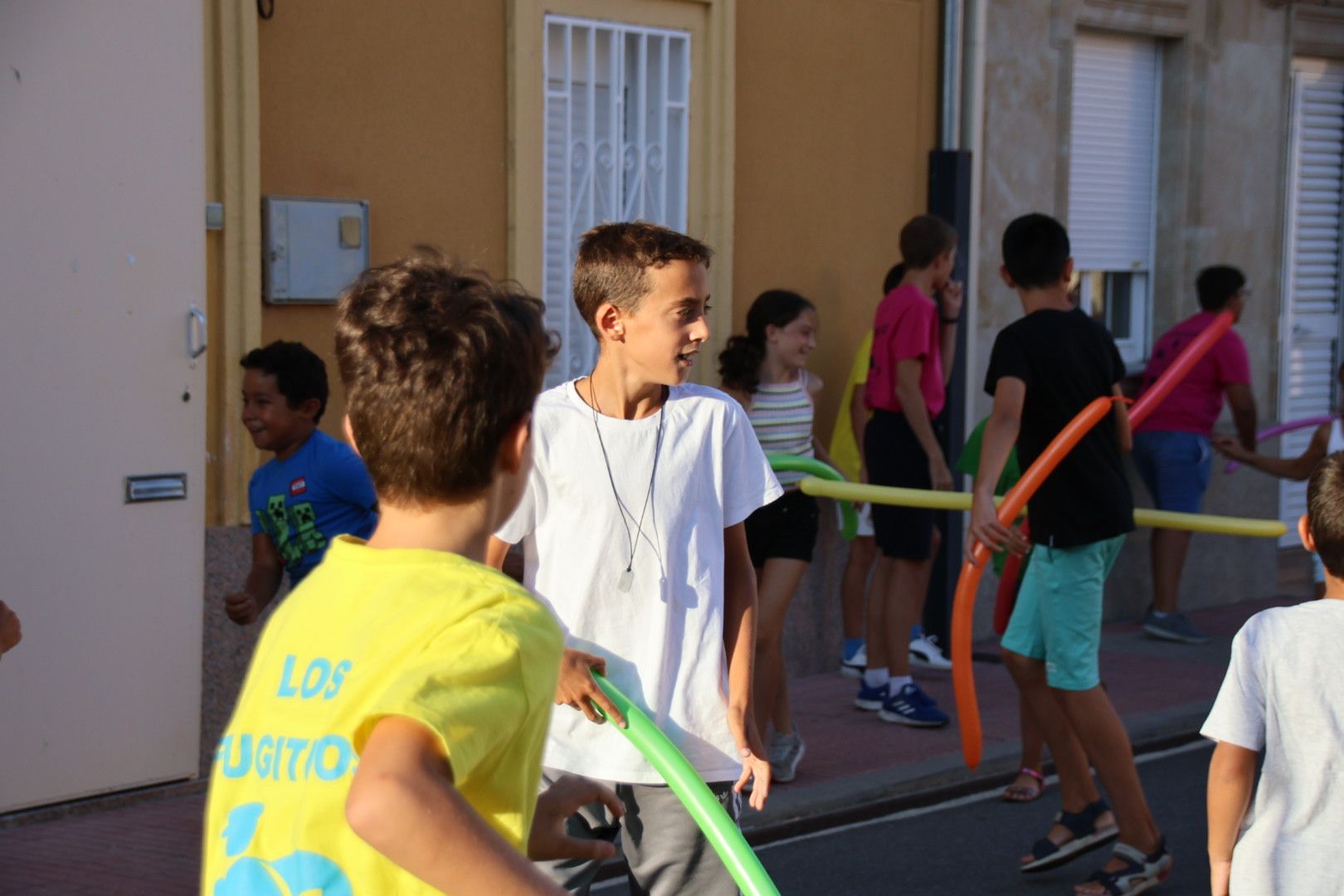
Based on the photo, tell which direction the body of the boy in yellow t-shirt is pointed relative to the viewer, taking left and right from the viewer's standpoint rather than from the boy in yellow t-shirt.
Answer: facing away from the viewer and to the right of the viewer

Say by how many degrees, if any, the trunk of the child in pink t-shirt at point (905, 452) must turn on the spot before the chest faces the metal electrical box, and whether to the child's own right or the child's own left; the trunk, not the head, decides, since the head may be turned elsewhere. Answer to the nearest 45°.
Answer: approximately 135° to the child's own right

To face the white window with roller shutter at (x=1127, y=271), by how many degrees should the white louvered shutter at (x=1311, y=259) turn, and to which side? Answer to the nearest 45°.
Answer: approximately 90° to its right

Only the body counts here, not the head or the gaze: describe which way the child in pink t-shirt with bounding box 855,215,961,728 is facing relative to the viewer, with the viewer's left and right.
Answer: facing to the right of the viewer

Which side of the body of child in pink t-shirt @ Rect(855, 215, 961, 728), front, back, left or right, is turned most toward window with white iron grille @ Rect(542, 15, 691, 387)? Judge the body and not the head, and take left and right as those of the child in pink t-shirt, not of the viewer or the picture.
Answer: back

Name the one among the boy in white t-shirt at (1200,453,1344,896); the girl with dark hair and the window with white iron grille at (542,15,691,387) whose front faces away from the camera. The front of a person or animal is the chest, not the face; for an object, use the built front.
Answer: the boy in white t-shirt

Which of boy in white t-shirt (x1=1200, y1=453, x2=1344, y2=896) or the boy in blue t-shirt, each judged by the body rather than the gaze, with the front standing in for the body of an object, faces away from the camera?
the boy in white t-shirt

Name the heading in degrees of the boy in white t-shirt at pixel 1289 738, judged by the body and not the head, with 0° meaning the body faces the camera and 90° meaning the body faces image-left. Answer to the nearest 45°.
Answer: approximately 180°

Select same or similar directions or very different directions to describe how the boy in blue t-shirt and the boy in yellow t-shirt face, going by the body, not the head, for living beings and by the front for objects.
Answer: very different directions

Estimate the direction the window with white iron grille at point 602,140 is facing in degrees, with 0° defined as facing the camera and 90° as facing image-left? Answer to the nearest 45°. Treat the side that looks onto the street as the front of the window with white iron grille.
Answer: approximately 315°

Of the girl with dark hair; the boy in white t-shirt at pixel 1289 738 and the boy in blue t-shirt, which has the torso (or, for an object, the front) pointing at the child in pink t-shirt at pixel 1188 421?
the boy in white t-shirt

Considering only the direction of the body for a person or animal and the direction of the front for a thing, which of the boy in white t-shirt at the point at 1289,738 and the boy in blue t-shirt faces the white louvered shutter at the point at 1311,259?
the boy in white t-shirt

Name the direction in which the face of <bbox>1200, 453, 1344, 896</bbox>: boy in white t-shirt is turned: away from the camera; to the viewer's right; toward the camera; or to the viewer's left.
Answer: away from the camera

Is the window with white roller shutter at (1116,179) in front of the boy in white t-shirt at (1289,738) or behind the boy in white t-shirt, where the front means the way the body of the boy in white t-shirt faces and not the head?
in front

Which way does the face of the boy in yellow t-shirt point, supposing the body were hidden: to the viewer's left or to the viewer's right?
to the viewer's right
